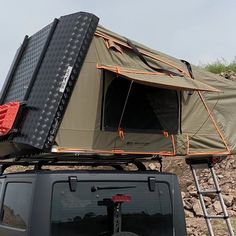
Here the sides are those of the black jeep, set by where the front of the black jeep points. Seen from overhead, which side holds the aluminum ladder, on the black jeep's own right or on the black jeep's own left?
on the black jeep's own right

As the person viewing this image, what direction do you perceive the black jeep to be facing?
facing away from the viewer and to the left of the viewer
